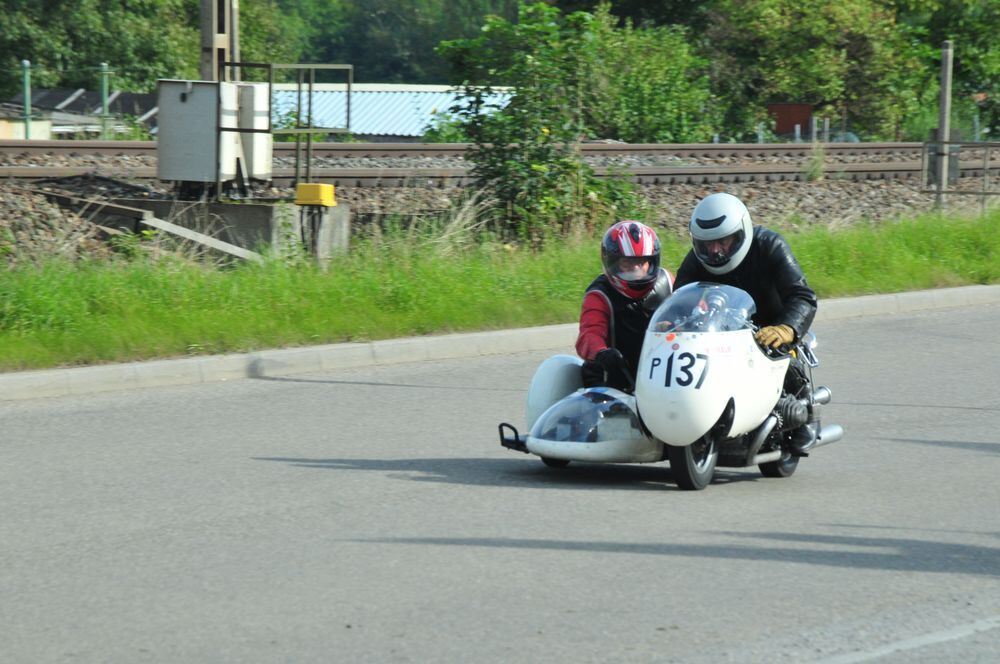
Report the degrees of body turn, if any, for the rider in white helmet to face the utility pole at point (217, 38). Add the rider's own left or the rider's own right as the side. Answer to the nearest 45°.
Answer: approximately 90° to the rider's own right

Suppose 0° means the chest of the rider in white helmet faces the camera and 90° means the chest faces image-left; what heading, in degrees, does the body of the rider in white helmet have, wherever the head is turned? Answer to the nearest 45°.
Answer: approximately 45°

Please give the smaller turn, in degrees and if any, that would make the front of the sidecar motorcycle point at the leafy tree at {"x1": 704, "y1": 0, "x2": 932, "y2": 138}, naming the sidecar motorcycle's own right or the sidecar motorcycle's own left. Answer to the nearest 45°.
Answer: approximately 135° to the sidecar motorcycle's own right

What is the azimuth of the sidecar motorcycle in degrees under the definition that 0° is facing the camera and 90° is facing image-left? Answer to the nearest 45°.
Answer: approximately 45°

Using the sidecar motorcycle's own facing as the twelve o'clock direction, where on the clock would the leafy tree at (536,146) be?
The leafy tree is roughly at 4 o'clock from the sidecar motorcycle.

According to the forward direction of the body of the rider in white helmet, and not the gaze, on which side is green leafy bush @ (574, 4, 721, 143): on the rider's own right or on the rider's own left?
on the rider's own right

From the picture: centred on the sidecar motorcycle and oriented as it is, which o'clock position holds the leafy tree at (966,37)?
The leafy tree is roughly at 5 o'clock from the sidecar motorcycle.

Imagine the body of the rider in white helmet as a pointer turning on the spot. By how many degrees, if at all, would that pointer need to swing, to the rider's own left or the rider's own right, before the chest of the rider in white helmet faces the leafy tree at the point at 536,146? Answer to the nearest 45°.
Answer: approximately 135° to the rider's own right
